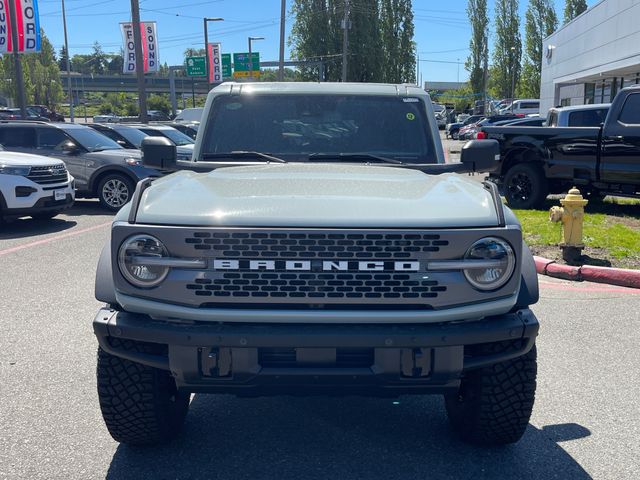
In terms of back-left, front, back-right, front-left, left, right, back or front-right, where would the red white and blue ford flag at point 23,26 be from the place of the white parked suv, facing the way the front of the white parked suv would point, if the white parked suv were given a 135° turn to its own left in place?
front

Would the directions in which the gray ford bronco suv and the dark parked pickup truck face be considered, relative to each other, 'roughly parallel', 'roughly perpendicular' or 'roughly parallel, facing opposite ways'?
roughly perpendicular

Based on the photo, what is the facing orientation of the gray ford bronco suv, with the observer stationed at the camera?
facing the viewer

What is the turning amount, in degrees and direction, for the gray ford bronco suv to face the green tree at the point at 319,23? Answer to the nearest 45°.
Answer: approximately 180°

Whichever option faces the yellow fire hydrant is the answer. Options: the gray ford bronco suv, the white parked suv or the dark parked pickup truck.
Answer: the white parked suv

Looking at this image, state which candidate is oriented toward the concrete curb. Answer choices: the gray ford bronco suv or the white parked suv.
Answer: the white parked suv

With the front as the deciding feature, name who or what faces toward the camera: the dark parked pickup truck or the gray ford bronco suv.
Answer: the gray ford bronco suv

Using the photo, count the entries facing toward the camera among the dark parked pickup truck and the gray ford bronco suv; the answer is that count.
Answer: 1

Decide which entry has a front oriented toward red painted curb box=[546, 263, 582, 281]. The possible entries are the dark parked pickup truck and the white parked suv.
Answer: the white parked suv

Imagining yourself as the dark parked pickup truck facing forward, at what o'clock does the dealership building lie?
The dealership building is roughly at 9 o'clock from the dark parked pickup truck.

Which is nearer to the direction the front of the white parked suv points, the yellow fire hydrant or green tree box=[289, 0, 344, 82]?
the yellow fire hydrant

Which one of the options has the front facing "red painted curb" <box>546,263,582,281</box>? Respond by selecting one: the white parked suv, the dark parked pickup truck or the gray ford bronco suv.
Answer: the white parked suv

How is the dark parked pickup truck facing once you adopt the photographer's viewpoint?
facing to the right of the viewer

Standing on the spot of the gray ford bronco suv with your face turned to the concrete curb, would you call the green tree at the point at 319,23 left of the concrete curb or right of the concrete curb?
left

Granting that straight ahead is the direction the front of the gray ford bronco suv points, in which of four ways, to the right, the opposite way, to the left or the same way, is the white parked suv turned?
to the left

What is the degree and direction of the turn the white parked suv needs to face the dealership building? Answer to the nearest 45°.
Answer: approximately 90° to its left

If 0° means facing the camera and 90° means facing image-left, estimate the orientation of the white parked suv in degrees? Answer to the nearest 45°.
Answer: approximately 315°
